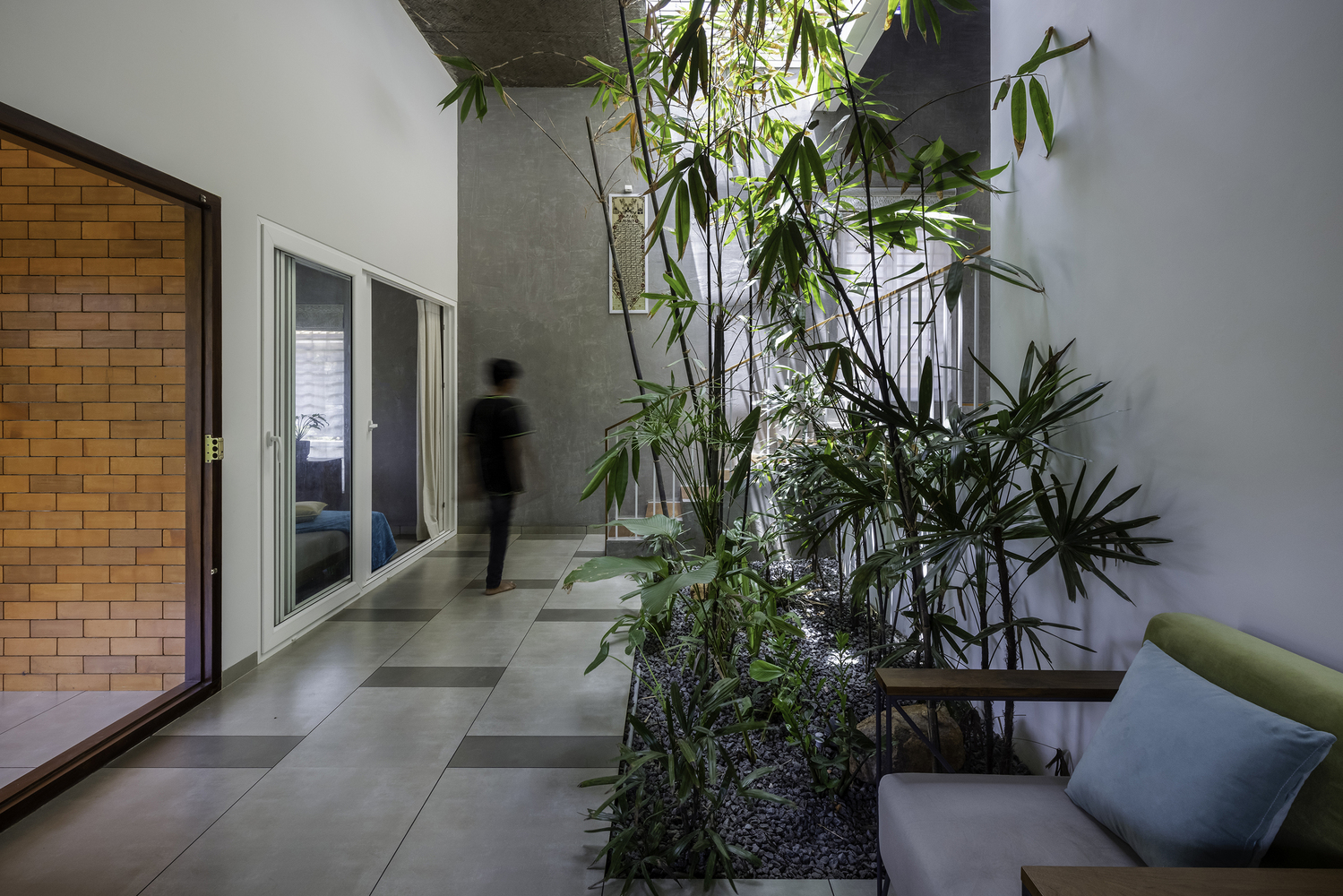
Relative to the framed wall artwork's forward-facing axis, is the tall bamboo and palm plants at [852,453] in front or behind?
in front

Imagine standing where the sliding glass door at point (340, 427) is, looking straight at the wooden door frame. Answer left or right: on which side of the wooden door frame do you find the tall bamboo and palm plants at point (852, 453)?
left

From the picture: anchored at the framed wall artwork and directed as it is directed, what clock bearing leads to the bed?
The bed is roughly at 1 o'clock from the framed wall artwork.

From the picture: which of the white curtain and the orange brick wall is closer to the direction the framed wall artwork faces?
the orange brick wall

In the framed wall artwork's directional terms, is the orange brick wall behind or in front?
in front

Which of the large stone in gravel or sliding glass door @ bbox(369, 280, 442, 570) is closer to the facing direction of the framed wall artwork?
the large stone in gravel

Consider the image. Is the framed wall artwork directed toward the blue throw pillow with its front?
yes

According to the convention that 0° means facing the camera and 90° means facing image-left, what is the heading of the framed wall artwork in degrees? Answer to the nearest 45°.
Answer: approximately 0°

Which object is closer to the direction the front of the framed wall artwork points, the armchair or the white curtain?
the armchair
